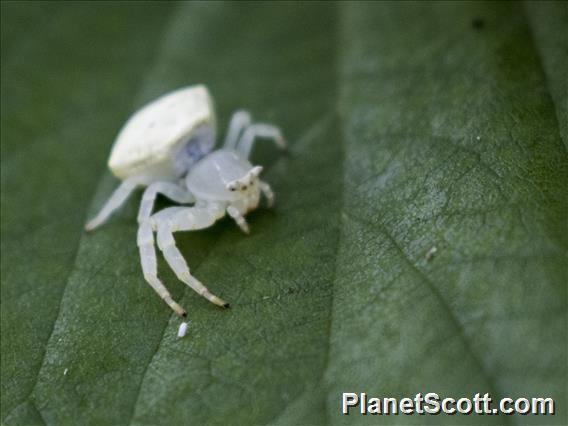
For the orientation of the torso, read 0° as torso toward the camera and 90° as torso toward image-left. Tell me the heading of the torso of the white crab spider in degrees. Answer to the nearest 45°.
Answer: approximately 315°

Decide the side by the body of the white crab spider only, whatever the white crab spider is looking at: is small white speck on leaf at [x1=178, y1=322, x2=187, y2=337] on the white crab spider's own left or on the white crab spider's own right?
on the white crab spider's own right
